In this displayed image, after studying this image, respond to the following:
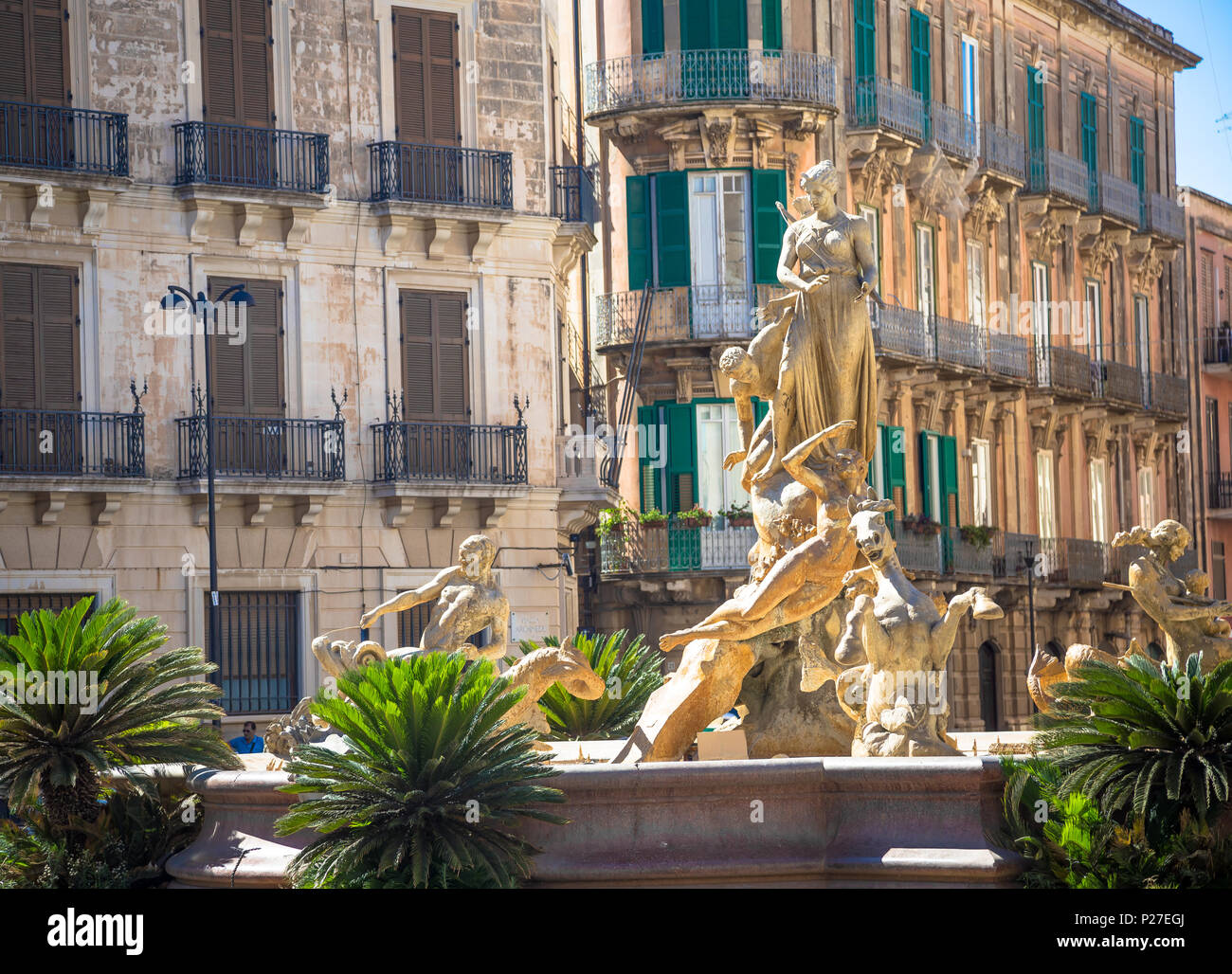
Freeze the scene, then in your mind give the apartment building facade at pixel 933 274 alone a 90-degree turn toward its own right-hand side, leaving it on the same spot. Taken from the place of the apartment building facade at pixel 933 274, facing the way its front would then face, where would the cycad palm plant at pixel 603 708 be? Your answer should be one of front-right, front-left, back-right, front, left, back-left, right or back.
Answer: front-left

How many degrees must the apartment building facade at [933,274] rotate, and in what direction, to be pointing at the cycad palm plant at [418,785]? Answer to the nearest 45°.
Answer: approximately 45° to its right

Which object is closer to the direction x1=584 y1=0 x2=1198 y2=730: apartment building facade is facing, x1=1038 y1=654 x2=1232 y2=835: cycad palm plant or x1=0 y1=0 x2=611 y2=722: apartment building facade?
the cycad palm plant

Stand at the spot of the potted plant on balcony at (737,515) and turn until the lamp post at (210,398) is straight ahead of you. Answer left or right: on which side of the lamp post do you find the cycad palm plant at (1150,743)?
left

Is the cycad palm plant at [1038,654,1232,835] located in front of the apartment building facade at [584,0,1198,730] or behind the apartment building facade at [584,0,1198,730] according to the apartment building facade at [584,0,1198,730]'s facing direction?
in front

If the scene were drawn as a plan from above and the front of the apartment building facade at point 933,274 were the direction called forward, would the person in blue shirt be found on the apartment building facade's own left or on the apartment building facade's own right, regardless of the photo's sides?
on the apartment building facade's own right

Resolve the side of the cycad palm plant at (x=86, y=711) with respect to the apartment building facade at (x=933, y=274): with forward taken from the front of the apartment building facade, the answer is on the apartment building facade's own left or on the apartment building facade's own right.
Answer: on the apartment building facade's own right

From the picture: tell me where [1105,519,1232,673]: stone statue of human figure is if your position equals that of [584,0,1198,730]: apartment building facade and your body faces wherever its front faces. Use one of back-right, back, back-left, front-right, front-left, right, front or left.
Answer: front-right

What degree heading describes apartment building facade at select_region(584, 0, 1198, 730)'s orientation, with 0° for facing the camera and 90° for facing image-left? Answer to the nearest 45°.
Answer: approximately 315°

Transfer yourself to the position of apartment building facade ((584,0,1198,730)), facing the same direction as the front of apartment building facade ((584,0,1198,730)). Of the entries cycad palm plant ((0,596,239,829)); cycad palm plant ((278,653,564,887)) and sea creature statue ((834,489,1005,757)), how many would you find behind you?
0

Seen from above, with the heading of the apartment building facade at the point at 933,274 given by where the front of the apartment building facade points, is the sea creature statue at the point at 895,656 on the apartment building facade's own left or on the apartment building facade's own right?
on the apartment building facade's own right
